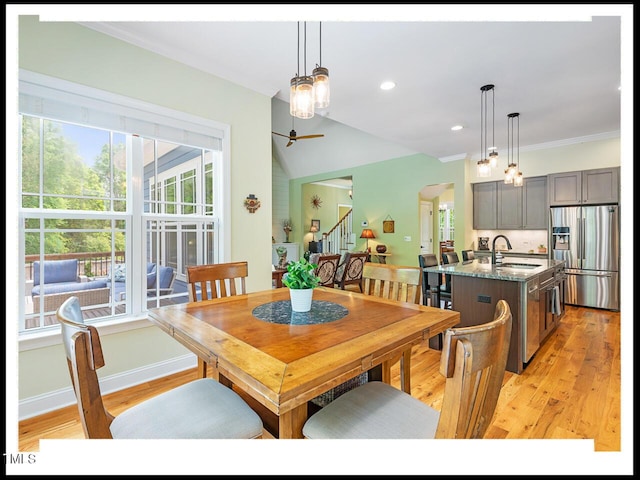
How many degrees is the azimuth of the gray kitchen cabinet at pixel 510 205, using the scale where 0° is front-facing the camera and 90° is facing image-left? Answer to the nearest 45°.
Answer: approximately 0°

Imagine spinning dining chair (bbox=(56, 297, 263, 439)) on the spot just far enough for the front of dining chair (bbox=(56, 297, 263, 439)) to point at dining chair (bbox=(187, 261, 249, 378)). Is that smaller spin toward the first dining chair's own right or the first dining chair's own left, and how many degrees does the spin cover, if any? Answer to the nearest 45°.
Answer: approximately 45° to the first dining chair's own left

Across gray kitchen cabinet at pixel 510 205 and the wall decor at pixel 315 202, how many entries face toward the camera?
2

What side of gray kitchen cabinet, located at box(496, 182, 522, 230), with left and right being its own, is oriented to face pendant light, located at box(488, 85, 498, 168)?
front

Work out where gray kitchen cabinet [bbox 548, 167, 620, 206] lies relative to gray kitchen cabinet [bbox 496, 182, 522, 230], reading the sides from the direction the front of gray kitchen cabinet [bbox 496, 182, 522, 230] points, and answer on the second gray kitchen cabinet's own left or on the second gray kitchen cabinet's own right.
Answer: on the second gray kitchen cabinet's own left

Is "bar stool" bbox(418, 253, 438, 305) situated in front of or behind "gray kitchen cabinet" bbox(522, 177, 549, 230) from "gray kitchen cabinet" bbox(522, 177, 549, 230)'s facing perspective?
in front

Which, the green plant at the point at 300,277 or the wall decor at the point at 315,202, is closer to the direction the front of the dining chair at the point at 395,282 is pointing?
the green plant
